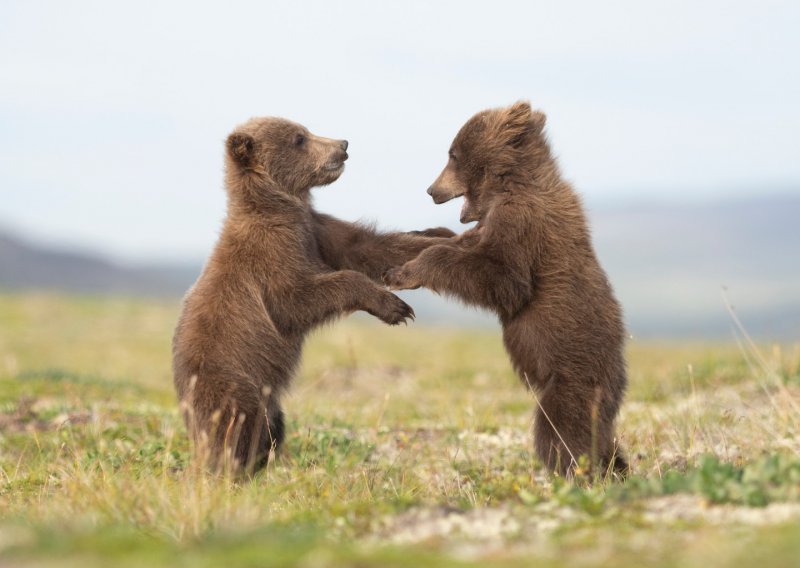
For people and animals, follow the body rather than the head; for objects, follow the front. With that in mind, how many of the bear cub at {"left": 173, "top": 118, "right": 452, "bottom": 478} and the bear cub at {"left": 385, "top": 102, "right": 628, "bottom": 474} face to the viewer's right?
1

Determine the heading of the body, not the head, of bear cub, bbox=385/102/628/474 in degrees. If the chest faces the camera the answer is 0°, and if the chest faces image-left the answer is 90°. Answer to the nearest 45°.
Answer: approximately 90°

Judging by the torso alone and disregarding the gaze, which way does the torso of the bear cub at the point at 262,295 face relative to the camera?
to the viewer's right

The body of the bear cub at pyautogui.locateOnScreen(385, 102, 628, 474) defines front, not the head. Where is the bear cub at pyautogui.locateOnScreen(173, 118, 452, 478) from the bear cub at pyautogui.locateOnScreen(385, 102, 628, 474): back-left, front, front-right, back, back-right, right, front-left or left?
front

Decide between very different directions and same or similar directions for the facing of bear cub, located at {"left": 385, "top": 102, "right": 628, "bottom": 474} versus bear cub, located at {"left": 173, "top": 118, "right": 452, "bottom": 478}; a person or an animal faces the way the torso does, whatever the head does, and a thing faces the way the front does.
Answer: very different directions

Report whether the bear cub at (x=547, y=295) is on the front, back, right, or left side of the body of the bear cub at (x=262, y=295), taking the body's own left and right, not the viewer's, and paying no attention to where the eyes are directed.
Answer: front
